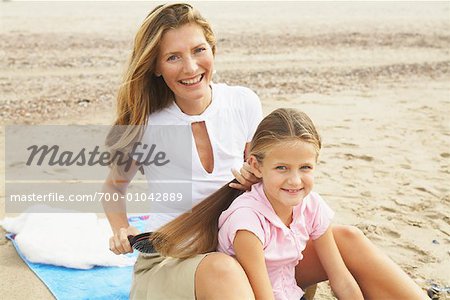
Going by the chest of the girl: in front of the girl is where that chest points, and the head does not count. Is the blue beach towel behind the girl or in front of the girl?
behind

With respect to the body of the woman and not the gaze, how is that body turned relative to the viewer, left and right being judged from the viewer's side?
facing the viewer and to the right of the viewer

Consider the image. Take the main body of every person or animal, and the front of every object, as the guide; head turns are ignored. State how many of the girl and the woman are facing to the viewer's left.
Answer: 0

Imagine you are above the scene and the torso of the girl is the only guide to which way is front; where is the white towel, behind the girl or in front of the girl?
behind
